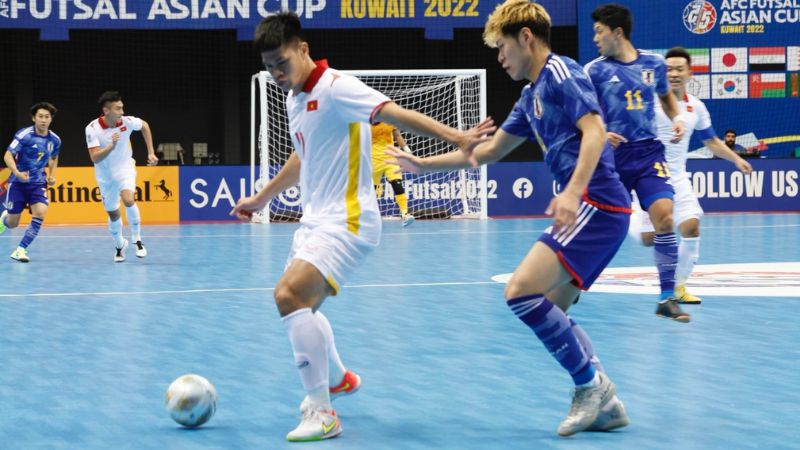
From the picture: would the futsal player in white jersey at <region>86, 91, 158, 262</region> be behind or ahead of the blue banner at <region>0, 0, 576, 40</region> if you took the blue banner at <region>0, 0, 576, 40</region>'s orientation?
ahead

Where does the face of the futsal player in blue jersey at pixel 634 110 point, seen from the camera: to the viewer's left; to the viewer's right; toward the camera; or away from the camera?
to the viewer's left

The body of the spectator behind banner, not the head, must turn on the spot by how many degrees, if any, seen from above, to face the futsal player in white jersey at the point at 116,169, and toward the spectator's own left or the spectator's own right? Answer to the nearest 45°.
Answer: approximately 45° to the spectator's own right

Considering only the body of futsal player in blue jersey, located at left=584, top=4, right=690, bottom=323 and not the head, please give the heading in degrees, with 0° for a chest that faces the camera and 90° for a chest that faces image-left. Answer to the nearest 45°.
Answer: approximately 0°

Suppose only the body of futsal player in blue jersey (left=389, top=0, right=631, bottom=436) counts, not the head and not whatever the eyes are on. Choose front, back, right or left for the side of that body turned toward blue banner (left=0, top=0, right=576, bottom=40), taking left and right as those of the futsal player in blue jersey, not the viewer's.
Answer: right

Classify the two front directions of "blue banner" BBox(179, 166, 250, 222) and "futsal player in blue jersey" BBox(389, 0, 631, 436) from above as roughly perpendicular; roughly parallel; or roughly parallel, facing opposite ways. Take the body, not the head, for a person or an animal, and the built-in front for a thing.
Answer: roughly perpendicular

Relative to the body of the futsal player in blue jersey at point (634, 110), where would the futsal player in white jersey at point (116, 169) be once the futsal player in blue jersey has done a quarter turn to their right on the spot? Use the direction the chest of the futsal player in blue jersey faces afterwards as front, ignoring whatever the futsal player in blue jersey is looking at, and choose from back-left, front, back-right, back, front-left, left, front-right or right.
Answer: front-right

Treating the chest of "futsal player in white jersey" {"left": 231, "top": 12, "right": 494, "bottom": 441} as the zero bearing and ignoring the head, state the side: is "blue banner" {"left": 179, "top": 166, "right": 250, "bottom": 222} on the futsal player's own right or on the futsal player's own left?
on the futsal player's own right

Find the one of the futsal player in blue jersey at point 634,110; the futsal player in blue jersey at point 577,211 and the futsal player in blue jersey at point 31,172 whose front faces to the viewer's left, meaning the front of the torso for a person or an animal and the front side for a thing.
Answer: the futsal player in blue jersey at point 577,211

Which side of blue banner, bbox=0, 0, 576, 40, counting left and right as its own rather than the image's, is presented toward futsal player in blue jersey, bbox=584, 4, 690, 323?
front
